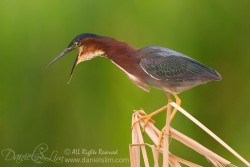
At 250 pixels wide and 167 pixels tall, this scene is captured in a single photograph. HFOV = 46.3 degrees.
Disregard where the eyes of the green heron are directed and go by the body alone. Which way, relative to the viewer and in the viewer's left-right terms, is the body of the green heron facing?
facing to the left of the viewer
